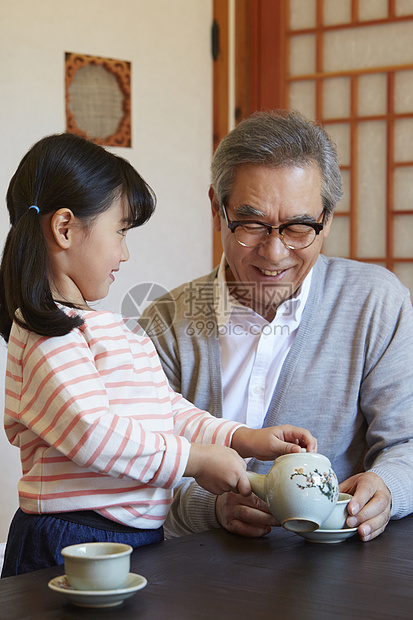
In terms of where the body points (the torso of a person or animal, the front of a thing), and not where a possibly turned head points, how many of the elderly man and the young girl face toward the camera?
1

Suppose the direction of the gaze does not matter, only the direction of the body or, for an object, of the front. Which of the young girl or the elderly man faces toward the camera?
the elderly man

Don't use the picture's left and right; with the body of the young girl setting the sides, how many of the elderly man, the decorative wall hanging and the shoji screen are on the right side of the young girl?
0

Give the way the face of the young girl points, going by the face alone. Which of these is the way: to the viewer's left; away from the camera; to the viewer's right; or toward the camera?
to the viewer's right

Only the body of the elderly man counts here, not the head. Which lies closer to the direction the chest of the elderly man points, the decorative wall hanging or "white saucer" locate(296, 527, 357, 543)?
the white saucer

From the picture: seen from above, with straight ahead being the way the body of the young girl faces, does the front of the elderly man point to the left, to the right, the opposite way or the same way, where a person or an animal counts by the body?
to the right

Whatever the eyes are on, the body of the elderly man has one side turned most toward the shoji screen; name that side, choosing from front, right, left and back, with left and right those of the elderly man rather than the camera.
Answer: back

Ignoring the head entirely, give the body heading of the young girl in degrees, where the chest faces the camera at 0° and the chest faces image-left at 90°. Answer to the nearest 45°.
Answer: approximately 270°

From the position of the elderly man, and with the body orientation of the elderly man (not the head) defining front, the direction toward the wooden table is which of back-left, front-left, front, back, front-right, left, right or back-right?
front

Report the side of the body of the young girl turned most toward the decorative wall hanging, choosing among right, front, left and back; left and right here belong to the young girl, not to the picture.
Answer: left

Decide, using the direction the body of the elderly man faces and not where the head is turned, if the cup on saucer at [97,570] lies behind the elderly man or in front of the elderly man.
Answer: in front

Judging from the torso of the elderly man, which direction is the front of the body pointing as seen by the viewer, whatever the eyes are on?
toward the camera

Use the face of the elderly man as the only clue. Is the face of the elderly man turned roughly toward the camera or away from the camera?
toward the camera

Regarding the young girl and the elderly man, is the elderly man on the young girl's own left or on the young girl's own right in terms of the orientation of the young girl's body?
on the young girl's own left
